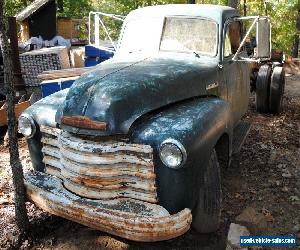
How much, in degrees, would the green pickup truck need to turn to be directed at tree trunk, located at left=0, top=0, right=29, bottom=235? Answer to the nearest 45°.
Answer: approximately 45° to its right

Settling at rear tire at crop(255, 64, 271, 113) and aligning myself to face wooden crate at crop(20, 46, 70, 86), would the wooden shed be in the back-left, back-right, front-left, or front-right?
front-right

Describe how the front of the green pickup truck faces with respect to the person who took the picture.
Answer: facing the viewer and to the left of the viewer

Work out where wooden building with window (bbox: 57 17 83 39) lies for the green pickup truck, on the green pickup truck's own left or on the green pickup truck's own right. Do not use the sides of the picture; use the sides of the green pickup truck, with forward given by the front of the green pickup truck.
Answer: on the green pickup truck's own right

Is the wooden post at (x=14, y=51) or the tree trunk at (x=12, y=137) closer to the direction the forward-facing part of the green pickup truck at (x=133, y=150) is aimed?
the tree trunk

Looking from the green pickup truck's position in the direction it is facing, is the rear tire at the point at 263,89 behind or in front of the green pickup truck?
behind

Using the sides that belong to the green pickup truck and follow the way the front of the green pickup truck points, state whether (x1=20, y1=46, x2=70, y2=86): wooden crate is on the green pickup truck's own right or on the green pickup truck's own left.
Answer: on the green pickup truck's own right

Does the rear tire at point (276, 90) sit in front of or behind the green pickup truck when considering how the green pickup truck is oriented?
behind

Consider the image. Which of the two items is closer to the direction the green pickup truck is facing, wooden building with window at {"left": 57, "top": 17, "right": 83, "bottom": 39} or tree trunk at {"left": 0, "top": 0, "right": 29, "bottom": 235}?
the tree trunk

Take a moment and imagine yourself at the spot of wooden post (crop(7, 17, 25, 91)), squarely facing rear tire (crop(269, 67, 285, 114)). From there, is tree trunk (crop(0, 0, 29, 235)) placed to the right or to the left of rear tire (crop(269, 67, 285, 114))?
right
